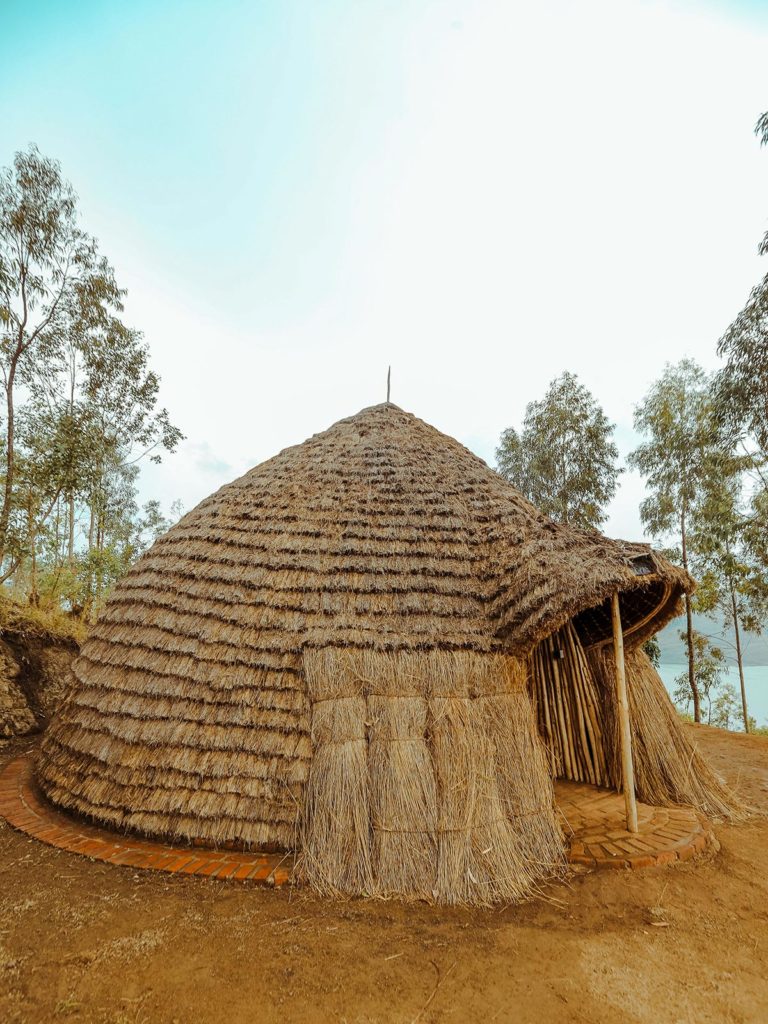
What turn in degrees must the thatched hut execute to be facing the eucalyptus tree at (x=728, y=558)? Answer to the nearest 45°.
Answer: approximately 90° to its left

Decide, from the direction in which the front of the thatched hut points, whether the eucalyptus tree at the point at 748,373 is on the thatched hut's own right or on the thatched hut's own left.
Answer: on the thatched hut's own left

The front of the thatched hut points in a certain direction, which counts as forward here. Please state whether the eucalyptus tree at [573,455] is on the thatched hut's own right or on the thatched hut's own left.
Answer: on the thatched hut's own left

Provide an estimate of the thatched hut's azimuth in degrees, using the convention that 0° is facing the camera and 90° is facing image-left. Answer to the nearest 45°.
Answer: approximately 315°
